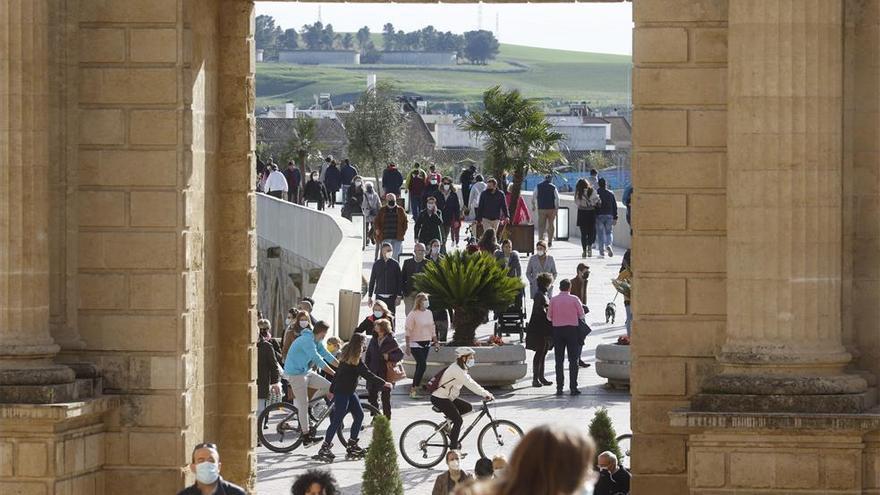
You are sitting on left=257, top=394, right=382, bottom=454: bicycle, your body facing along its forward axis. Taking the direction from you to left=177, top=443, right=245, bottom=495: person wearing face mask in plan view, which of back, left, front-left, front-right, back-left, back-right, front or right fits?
right

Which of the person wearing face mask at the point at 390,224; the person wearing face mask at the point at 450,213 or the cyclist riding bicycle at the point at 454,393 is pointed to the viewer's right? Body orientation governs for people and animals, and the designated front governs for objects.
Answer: the cyclist riding bicycle

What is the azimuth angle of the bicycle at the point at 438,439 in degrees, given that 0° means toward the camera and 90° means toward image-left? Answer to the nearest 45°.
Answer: approximately 270°

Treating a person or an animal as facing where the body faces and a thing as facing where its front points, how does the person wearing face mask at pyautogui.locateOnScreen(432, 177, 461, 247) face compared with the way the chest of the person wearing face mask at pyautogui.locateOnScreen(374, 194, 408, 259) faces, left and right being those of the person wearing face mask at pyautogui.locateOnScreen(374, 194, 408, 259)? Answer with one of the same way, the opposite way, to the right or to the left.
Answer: the same way

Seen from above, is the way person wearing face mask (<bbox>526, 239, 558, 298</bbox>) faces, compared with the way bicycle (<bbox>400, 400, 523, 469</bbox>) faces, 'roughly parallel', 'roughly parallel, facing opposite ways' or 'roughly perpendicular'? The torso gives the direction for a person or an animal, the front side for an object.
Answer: roughly perpendicular

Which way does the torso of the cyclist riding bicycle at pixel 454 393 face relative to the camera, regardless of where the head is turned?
to the viewer's right

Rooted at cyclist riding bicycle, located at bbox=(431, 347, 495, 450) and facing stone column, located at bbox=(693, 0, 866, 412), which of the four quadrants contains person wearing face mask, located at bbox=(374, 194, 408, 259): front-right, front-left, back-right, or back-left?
back-left

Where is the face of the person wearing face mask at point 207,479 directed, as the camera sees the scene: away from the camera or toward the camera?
toward the camera

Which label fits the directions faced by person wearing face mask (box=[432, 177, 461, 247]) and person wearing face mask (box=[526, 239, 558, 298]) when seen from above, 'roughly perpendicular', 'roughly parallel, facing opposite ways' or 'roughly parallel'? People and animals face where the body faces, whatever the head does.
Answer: roughly parallel

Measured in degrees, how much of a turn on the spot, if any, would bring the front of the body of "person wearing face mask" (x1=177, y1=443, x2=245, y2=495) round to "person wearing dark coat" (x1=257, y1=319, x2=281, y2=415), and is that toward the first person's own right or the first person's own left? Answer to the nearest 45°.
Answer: approximately 180°

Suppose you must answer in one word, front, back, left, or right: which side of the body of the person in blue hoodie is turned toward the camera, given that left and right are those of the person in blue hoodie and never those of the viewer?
right

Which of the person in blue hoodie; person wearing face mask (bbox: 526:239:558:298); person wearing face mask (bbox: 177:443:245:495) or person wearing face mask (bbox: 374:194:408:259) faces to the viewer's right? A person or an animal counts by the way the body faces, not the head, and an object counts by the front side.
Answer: the person in blue hoodie

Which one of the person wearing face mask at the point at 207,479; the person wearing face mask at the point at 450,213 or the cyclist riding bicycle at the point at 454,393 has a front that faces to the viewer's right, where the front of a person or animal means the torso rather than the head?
the cyclist riding bicycle

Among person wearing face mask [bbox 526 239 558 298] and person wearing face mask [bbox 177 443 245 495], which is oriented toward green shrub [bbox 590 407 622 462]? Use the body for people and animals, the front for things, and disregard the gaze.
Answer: person wearing face mask [bbox 526 239 558 298]

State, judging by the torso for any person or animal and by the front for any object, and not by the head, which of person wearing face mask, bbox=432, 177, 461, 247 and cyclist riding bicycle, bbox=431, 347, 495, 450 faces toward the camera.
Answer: the person wearing face mask

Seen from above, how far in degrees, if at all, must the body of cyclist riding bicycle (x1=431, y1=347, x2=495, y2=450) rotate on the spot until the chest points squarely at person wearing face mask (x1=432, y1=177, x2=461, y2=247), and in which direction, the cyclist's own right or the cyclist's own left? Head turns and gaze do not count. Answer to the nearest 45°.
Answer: approximately 90° to the cyclist's own left

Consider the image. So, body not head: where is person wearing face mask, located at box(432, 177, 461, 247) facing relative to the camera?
toward the camera
